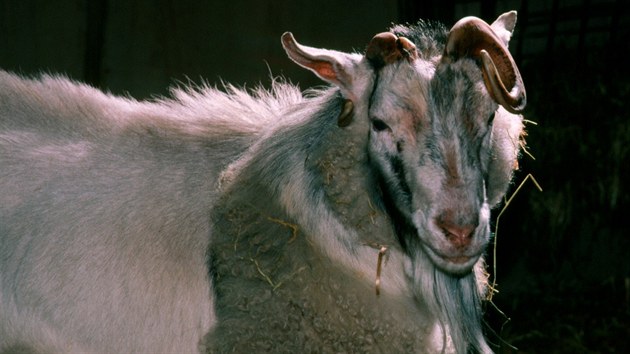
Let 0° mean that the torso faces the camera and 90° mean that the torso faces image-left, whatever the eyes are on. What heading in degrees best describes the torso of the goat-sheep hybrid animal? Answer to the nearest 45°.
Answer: approximately 270°
